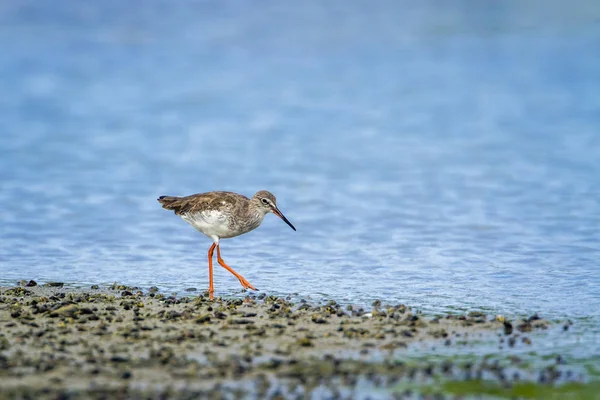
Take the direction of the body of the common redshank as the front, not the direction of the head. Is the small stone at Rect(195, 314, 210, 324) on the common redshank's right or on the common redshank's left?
on the common redshank's right

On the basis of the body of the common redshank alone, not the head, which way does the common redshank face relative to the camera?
to the viewer's right
